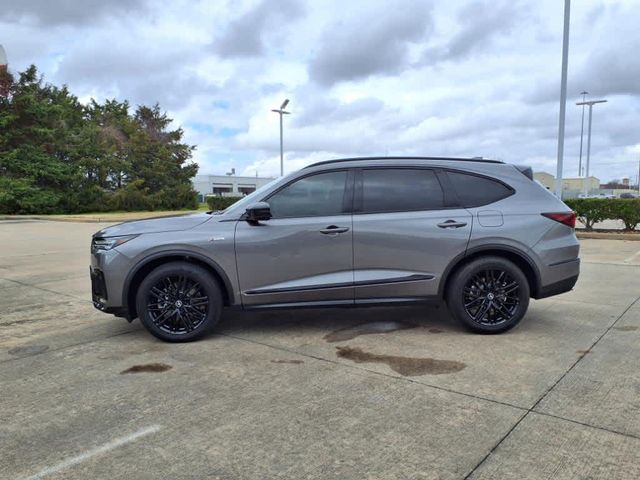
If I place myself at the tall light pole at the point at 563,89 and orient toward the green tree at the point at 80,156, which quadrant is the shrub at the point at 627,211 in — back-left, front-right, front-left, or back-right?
back-left

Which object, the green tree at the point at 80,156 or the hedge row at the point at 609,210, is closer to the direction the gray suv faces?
the green tree

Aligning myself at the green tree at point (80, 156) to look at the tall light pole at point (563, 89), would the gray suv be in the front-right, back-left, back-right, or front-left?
front-right

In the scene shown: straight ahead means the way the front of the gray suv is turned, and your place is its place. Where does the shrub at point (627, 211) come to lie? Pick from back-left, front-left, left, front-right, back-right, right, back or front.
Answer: back-right

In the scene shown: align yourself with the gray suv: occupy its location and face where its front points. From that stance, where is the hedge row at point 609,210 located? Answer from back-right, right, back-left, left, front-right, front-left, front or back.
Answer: back-right

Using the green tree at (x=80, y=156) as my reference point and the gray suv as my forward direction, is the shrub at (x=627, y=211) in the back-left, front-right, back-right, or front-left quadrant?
front-left

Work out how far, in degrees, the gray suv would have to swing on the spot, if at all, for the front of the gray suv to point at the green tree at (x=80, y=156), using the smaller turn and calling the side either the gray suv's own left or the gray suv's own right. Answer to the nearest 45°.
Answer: approximately 45° to the gray suv's own right

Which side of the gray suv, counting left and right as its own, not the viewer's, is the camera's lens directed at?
left

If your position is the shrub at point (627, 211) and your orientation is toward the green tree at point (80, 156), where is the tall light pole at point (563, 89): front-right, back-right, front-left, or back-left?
front-right

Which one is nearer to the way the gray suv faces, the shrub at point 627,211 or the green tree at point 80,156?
the green tree
